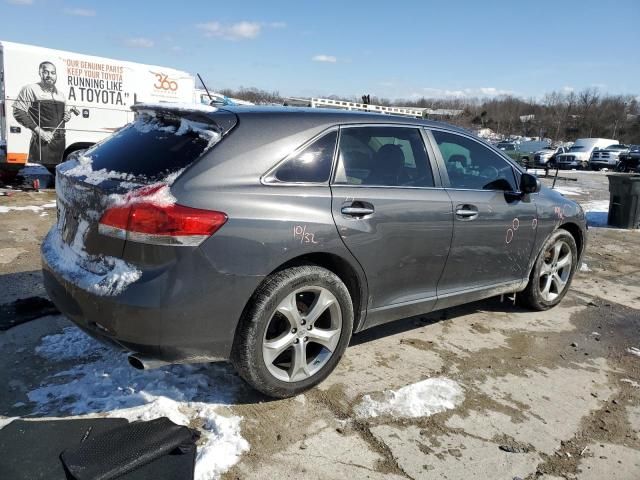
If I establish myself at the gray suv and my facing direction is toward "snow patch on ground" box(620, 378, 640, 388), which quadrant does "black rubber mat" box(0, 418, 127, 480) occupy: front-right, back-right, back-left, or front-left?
back-right

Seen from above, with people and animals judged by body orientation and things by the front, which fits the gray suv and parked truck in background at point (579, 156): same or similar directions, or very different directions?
very different directions

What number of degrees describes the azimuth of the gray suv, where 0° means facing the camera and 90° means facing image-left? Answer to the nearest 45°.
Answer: approximately 225°

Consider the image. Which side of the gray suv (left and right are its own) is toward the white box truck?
left
